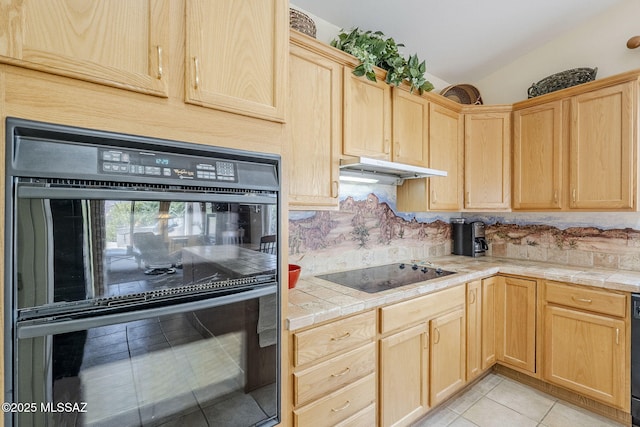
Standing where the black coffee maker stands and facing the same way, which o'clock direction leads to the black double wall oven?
The black double wall oven is roughly at 2 o'clock from the black coffee maker.

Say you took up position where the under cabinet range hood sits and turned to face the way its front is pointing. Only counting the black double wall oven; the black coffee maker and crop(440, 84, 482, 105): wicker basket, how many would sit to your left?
2

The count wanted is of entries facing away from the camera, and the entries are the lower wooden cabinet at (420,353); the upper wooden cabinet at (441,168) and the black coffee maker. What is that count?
0

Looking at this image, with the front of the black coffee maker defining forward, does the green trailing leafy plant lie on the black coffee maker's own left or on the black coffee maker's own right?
on the black coffee maker's own right

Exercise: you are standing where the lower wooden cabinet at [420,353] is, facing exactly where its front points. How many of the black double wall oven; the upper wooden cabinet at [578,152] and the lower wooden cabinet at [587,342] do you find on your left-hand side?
2

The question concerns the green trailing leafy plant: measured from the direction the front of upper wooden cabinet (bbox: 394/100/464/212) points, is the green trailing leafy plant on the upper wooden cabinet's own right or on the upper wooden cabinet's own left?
on the upper wooden cabinet's own right

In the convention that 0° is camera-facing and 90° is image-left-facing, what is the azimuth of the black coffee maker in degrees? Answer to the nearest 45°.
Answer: approximately 315°

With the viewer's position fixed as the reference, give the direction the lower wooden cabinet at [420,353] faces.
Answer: facing the viewer and to the right of the viewer

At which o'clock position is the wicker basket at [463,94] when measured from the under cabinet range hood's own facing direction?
The wicker basket is roughly at 9 o'clock from the under cabinet range hood.
